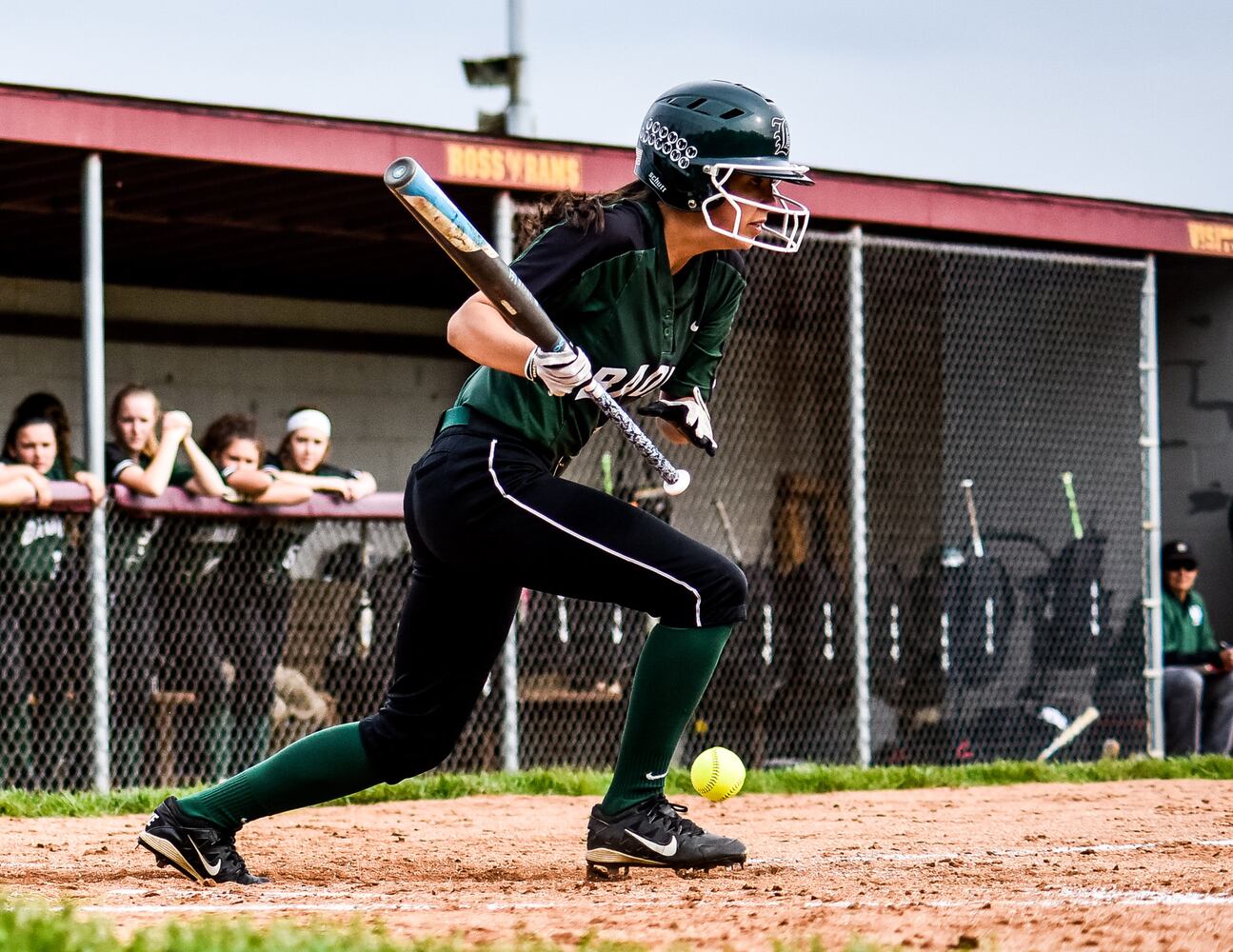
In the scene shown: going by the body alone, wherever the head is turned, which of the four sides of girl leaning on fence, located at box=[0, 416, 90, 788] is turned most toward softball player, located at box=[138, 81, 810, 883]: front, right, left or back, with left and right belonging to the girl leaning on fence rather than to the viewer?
front

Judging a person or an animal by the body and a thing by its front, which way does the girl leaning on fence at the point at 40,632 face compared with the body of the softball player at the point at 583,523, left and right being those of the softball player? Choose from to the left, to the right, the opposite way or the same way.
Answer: to the right

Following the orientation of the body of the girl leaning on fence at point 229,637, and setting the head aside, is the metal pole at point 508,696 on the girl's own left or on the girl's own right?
on the girl's own left

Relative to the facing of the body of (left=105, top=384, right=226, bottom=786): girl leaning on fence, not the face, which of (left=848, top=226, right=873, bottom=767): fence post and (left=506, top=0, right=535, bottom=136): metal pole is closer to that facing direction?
the fence post

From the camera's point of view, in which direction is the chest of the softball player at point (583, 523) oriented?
to the viewer's right

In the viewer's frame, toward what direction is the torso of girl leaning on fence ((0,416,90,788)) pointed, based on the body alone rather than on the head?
toward the camera

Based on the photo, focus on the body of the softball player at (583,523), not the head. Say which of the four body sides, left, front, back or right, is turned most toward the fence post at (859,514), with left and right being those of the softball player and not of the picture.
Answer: left

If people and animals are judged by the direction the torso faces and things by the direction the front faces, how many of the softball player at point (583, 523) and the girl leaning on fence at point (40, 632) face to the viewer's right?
1

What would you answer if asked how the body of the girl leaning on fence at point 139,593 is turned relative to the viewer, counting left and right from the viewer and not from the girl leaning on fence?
facing the viewer and to the right of the viewer

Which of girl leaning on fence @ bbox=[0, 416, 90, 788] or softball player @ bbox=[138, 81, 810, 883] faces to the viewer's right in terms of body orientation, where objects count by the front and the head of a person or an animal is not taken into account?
the softball player

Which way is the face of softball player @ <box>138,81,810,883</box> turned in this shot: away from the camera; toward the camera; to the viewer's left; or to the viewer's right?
to the viewer's right

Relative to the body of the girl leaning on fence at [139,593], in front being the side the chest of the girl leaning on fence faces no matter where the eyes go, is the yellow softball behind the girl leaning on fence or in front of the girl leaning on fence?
in front

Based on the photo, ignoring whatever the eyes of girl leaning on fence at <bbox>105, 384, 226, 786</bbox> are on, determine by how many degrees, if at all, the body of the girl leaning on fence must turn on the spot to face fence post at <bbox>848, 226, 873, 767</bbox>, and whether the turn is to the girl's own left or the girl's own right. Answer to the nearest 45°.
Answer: approximately 45° to the girl's own left
